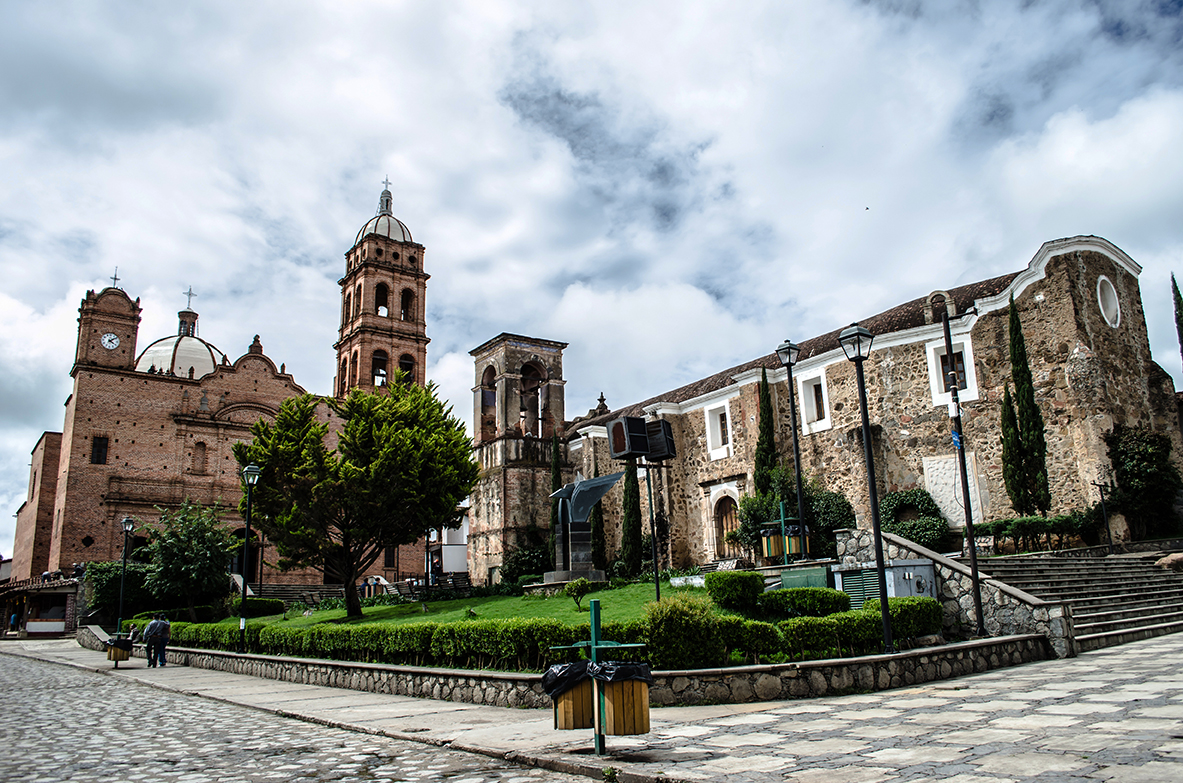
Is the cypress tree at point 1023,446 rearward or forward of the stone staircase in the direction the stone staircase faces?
rearward

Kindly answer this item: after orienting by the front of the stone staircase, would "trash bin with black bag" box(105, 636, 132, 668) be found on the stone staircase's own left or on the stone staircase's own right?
on the stone staircase's own right

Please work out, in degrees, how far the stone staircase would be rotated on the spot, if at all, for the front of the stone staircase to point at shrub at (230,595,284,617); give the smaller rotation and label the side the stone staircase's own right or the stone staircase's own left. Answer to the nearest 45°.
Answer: approximately 90° to the stone staircase's own right

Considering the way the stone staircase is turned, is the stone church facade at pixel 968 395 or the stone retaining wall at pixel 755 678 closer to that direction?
the stone retaining wall

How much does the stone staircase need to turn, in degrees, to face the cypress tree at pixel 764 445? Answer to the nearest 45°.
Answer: approximately 135° to its right

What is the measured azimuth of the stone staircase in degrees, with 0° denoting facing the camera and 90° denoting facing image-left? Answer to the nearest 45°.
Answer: approximately 0°

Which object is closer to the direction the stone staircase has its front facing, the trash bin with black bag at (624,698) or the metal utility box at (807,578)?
the trash bin with black bag

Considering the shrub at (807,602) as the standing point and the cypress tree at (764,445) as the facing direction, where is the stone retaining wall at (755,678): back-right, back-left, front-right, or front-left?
back-left

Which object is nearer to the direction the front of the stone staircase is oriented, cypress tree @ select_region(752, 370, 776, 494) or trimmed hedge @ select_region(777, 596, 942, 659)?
the trimmed hedge

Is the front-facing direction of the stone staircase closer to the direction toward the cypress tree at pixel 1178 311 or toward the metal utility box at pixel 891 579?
the metal utility box

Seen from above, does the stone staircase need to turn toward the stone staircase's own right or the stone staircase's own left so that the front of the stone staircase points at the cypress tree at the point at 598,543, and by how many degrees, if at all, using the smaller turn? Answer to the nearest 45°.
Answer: approximately 135° to the stone staircase's own right
